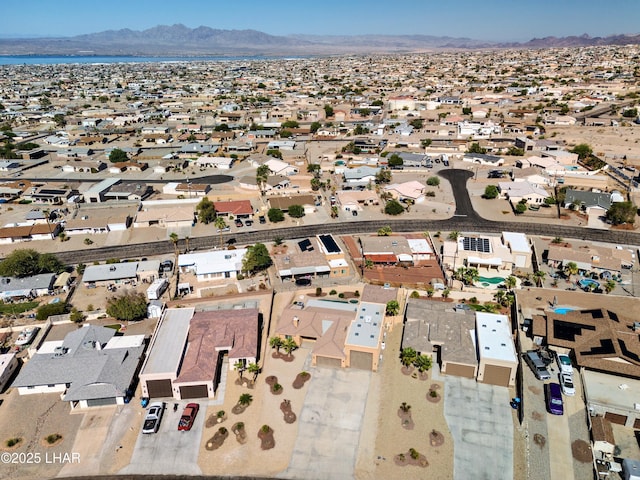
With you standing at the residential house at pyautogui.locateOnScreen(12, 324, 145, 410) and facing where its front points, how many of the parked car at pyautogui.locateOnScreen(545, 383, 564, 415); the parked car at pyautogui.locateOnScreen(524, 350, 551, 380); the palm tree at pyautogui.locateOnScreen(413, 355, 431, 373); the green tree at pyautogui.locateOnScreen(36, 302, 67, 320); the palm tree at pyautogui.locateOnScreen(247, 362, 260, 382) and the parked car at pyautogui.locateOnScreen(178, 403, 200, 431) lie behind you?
1

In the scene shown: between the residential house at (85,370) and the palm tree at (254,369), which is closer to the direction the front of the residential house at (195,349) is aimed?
the palm tree

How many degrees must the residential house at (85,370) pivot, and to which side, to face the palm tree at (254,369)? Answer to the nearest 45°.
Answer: approximately 45° to its left

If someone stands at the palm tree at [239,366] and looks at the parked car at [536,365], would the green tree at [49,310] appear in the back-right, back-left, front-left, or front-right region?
back-left

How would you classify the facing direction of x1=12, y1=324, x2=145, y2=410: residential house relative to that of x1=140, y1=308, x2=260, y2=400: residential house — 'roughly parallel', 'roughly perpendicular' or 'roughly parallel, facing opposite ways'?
roughly parallel

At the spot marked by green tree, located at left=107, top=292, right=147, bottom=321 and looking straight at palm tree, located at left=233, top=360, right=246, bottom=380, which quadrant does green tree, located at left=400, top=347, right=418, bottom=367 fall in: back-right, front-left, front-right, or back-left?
front-left

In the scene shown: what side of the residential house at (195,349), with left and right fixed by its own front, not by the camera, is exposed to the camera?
front

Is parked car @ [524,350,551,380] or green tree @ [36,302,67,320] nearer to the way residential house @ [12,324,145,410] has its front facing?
the parked car

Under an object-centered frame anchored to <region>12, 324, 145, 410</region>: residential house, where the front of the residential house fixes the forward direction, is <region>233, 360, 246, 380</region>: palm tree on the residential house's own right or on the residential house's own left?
on the residential house's own left

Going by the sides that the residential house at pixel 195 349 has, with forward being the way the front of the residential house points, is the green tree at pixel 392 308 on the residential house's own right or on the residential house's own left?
on the residential house's own left

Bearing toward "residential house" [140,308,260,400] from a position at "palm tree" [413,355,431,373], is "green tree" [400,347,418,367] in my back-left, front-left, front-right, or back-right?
front-right

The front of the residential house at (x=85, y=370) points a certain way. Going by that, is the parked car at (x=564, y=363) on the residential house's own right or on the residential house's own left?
on the residential house's own left

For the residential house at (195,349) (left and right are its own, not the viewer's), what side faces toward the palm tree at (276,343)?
left

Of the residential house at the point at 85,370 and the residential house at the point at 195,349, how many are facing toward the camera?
2

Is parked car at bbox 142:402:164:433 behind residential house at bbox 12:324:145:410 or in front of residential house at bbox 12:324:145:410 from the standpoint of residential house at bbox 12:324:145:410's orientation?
in front

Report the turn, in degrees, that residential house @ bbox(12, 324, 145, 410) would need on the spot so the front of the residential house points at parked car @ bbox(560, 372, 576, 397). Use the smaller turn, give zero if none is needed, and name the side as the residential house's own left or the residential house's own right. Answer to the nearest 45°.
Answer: approximately 45° to the residential house's own left
